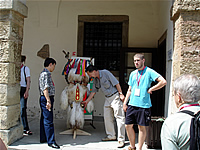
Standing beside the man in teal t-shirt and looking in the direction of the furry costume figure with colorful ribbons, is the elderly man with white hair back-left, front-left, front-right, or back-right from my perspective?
back-left

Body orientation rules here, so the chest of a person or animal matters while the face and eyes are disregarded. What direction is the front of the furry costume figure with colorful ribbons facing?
toward the camera

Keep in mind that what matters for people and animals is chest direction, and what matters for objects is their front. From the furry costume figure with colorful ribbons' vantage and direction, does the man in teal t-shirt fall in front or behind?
in front

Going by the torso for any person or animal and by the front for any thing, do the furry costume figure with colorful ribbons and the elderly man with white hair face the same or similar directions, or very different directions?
very different directions

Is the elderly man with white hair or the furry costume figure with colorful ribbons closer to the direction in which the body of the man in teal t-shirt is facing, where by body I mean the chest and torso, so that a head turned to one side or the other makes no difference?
the elderly man with white hair

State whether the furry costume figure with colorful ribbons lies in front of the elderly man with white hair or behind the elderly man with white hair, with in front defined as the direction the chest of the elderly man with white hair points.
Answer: in front

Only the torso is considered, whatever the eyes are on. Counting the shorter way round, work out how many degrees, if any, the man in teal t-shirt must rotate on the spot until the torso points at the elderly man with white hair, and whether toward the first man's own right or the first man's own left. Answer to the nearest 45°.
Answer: approximately 45° to the first man's own left

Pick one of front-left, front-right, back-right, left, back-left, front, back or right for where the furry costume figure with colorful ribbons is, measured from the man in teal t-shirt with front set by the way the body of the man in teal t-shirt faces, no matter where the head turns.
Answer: right

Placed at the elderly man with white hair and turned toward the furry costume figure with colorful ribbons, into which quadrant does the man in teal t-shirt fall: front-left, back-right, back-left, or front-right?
front-right

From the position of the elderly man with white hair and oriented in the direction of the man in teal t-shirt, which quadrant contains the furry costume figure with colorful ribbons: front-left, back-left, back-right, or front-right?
front-left

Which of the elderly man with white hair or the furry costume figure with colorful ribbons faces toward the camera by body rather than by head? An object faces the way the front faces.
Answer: the furry costume figure with colorful ribbons

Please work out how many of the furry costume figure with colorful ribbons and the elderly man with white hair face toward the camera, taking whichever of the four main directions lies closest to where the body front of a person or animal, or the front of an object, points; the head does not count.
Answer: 1

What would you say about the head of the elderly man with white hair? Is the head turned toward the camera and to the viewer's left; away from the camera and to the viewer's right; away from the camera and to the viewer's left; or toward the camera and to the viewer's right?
away from the camera and to the viewer's left

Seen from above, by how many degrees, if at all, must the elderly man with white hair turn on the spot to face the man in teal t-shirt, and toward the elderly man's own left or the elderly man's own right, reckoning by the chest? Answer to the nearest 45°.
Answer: approximately 45° to the elderly man's own right

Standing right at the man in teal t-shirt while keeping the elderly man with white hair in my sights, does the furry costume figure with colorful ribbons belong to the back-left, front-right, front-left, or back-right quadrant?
back-right

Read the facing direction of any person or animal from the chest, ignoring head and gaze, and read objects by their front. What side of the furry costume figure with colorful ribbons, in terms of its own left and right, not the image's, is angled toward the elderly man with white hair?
front

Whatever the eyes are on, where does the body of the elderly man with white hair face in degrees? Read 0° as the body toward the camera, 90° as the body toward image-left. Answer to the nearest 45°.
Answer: approximately 135°
